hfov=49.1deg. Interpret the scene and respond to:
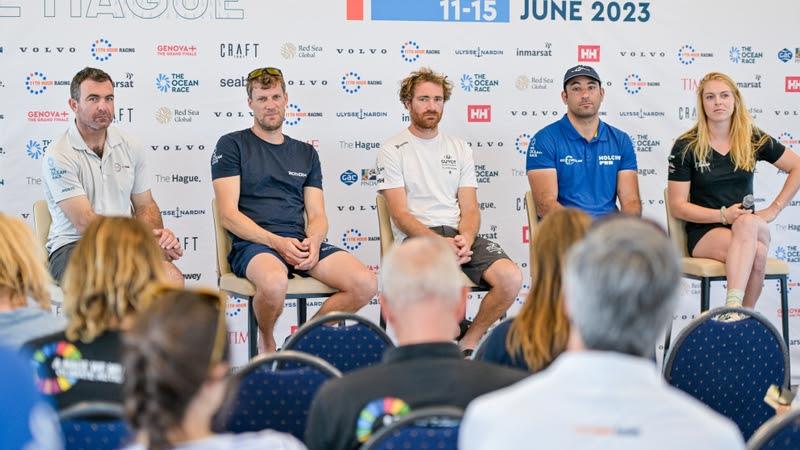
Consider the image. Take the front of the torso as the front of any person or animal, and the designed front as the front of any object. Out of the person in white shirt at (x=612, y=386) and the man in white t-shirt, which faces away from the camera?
the person in white shirt

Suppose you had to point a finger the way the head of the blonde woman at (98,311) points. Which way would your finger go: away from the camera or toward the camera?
away from the camera

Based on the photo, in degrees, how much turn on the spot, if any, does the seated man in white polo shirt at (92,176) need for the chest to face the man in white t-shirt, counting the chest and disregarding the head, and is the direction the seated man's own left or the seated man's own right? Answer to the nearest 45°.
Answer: approximately 45° to the seated man's own left

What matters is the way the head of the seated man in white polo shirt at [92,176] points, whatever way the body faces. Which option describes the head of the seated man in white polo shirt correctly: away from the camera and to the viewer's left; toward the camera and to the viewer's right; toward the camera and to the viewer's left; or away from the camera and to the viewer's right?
toward the camera and to the viewer's right

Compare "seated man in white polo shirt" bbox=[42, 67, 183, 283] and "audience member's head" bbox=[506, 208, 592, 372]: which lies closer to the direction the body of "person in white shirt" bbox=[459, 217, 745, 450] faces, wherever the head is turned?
the audience member's head

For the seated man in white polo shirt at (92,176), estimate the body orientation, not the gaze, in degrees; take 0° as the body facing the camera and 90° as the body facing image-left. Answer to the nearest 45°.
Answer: approximately 315°

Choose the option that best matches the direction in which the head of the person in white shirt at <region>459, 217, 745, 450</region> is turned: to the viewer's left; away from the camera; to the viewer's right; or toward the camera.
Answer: away from the camera

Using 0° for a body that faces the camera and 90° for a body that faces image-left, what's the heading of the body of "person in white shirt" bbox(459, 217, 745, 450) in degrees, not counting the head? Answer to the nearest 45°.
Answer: approximately 180°

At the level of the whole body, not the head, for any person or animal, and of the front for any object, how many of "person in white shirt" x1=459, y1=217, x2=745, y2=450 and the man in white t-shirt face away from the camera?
1

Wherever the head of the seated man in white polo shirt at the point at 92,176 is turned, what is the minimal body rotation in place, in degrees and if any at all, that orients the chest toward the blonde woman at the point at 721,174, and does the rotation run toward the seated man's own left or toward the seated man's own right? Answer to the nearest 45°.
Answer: approximately 45° to the seated man's own left
